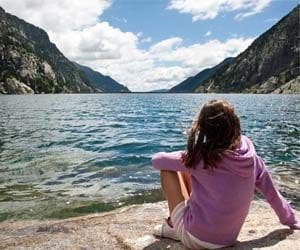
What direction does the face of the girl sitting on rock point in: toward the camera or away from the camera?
away from the camera

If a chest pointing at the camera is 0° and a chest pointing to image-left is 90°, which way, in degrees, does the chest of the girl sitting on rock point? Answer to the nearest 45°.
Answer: approximately 135°
